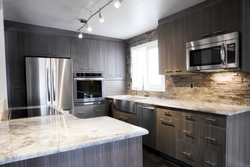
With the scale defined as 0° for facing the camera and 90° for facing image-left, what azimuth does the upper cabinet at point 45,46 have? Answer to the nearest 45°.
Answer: approximately 0°

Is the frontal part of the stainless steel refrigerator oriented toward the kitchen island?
yes

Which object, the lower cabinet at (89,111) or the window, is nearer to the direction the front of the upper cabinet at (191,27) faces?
the lower cabinet

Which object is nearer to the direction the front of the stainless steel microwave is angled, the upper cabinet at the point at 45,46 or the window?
the upper cabinet

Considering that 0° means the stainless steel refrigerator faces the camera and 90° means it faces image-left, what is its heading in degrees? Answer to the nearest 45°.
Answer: approximately 0°

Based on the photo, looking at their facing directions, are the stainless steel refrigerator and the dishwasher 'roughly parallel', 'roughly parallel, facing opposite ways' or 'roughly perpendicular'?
roughly perpendicular

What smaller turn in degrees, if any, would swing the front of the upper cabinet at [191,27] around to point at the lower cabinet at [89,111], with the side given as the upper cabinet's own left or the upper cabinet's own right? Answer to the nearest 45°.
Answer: approximately 45° to the upper cabinet's own right

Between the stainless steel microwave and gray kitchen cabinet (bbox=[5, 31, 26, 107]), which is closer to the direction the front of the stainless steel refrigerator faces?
the stainless steel microwave

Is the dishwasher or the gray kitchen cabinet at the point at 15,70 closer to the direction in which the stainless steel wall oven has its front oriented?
the dishwasher

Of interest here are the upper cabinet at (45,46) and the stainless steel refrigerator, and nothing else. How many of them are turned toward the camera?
2

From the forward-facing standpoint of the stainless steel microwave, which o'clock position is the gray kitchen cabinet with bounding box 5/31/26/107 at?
The gray kitchen cabinet is roughly at 1 o'clock from the stainless steel microwave.

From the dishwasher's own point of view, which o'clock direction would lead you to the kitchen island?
The kitchen island is roughly at 11 o'clock from the dishwasher.
